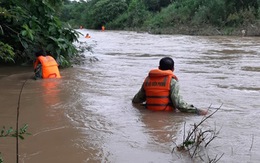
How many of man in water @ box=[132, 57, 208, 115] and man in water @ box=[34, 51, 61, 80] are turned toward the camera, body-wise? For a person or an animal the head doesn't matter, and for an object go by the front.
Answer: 0

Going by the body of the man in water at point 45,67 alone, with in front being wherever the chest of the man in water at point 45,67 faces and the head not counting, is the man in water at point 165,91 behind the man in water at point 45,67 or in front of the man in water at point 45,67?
behind

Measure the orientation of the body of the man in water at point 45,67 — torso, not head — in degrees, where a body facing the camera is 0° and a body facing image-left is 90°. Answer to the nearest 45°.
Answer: approximately 135°

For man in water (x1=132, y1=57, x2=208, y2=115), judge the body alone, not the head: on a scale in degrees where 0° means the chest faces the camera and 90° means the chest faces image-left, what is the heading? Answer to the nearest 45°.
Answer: approximately 225°

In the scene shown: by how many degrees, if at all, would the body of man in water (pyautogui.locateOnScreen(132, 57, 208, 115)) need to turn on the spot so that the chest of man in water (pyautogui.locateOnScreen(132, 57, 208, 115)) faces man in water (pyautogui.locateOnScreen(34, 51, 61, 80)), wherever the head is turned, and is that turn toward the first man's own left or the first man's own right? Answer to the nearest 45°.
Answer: approximately 90° to the first man's own left
